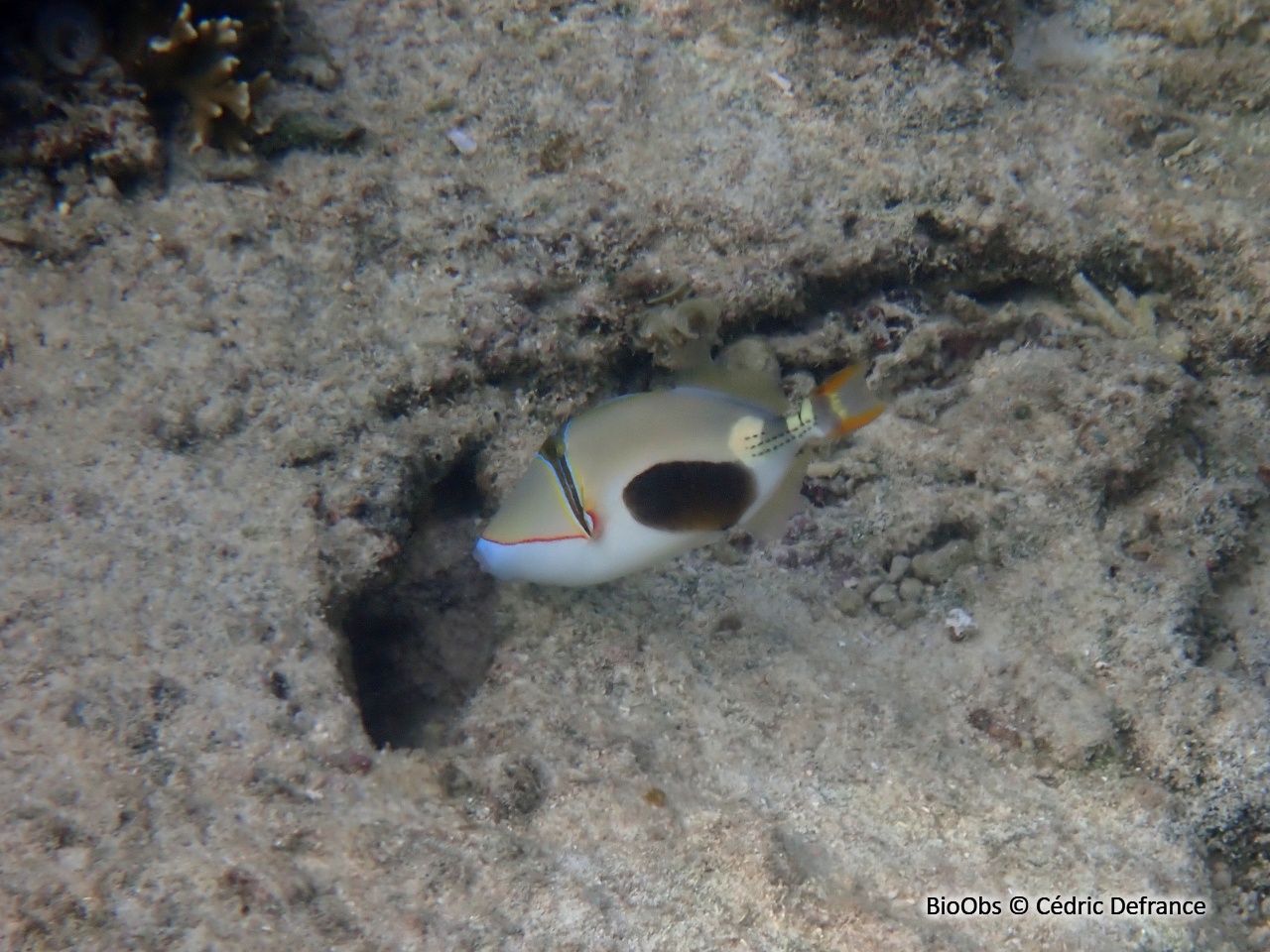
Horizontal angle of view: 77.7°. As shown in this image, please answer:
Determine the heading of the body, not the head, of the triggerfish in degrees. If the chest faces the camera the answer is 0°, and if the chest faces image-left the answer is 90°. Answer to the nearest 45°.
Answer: approximately 90°
